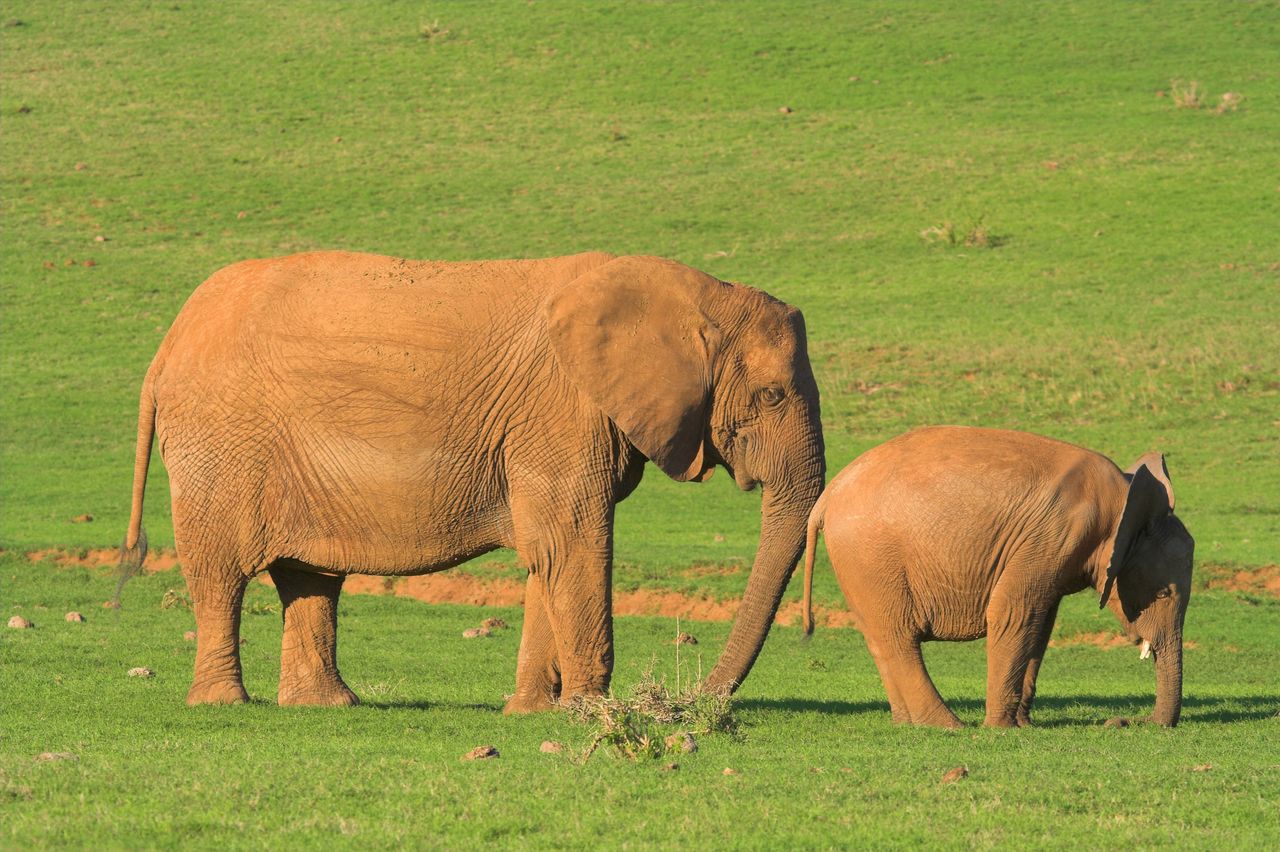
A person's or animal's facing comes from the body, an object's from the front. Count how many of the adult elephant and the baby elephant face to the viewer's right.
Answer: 2

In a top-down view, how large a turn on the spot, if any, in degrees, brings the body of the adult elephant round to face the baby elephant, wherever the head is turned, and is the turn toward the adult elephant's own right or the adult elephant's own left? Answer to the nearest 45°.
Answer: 0° — it already faces it

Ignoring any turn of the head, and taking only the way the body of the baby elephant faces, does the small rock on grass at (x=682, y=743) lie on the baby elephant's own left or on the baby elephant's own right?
on the baby elephant's own right

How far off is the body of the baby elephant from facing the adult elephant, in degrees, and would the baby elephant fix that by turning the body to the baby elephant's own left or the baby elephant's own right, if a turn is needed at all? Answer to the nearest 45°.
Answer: approximately 180°

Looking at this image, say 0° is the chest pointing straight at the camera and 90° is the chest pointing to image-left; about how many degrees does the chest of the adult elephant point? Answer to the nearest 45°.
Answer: approximately 270°

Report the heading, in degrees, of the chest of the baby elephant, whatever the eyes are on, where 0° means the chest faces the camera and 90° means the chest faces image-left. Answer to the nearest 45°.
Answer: approximately 270°

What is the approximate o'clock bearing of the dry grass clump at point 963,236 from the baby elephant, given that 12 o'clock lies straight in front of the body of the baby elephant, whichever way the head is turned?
The dry grass clump is roughly at 9 o'clock from the baby elephant.
